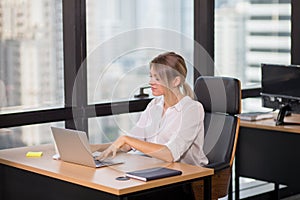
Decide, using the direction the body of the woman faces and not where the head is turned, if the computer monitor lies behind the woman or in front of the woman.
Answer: behind

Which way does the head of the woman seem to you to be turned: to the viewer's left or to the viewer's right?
to the viewer's left

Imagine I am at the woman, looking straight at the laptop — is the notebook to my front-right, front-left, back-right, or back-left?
front-left

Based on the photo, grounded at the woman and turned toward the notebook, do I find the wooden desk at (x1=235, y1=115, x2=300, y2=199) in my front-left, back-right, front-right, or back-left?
back-left

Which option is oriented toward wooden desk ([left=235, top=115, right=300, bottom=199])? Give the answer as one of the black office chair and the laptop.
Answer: the laptop

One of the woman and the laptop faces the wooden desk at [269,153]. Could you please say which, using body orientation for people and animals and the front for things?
the laptop

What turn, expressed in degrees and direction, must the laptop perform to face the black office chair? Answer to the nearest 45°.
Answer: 0° — it already faces it

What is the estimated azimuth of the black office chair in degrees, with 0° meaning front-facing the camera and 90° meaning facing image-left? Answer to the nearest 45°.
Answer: approximately 45°

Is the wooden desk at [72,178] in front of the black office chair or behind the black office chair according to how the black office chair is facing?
in front

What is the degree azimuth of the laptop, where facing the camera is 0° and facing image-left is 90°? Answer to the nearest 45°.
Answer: approximately 225°

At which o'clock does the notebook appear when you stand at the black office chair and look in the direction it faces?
The notebook is roughly at 11 o'clock from the black office chair.

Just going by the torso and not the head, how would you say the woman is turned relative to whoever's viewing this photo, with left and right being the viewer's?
facing the viewer and to the left of the viewer

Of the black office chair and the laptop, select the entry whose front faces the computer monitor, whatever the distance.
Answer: the laptop

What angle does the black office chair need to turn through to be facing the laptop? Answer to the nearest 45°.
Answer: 0° — it already faces it

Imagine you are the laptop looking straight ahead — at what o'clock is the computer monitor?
The computer monitor is roughly at 12 o'clock from the laptop.

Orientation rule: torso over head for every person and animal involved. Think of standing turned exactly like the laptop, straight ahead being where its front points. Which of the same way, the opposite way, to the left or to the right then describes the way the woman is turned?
the opposite way
